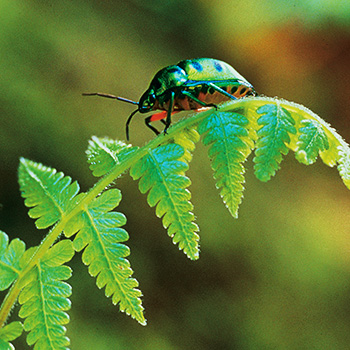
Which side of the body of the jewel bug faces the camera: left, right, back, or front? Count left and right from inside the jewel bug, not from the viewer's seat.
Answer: left
